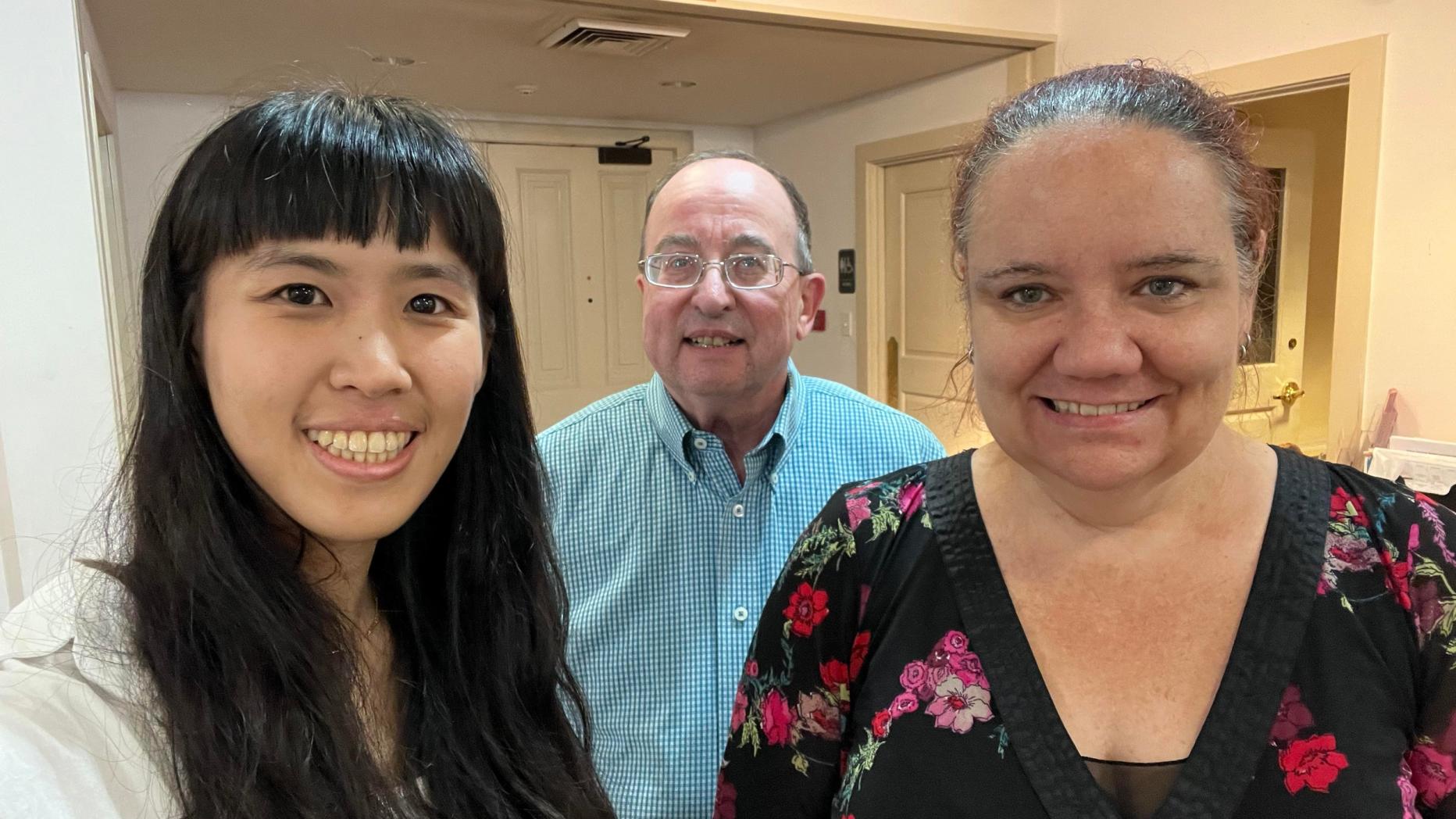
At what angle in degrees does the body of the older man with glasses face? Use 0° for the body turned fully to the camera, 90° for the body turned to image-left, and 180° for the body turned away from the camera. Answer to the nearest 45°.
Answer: approximately 0°

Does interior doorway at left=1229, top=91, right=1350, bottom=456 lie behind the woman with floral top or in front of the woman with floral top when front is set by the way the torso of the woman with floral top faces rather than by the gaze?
behind

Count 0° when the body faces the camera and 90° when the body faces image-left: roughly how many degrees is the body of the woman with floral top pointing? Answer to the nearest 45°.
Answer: approximately 0°

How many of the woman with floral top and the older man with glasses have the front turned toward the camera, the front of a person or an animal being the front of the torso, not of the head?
2

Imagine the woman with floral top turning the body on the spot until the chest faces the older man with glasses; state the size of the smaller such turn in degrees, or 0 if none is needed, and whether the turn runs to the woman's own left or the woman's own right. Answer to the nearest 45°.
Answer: approximately 135° to the woman's own right

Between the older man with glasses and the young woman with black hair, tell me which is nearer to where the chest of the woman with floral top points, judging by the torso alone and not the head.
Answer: the young woman with black hair

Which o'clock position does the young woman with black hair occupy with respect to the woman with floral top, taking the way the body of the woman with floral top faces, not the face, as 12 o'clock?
The young woman with black hair is roughly at 2 o'clock from the woman with floral top.

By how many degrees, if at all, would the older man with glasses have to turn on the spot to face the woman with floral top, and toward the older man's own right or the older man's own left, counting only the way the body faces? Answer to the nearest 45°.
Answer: approximately 45° to the older man's own left
